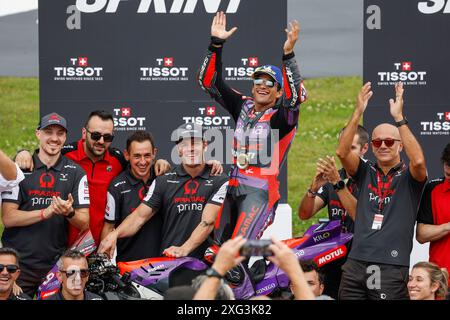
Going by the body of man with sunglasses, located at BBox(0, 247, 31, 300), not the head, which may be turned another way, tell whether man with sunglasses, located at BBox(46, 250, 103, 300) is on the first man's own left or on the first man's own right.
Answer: on the first man's own left

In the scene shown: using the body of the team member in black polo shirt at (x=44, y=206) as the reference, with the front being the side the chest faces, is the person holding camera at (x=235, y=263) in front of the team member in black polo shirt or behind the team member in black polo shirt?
in front

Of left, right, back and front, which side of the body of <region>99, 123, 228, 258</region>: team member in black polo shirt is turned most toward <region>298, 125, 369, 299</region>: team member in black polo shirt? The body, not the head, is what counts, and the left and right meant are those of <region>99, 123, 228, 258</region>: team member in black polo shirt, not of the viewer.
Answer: left

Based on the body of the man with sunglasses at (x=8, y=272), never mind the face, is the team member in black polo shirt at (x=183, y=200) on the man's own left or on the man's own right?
on the man's own left

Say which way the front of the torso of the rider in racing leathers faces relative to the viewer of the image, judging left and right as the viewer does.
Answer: facing the viewer and to the left of the viewer

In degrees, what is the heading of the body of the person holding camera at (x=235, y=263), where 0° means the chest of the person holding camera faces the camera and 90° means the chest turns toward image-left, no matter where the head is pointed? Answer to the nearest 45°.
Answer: approximately 180°

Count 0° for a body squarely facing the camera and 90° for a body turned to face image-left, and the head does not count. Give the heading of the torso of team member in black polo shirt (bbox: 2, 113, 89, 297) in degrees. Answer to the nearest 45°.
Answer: approximately 0°

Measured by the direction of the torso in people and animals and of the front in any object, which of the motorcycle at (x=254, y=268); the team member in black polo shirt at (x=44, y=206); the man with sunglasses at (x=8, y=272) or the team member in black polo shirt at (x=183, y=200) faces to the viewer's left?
the motorcycle

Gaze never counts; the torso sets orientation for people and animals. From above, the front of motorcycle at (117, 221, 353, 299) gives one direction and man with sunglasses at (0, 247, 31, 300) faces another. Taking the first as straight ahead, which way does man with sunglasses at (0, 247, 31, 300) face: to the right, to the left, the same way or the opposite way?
to the left

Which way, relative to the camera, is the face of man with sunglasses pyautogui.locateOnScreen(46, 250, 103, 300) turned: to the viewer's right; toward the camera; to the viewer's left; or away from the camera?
toward the camera

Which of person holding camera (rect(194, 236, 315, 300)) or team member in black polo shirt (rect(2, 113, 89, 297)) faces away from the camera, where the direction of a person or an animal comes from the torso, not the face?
the person holding camera

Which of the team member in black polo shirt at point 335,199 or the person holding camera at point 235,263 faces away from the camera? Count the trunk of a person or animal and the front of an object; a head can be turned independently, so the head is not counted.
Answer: the person holding camera

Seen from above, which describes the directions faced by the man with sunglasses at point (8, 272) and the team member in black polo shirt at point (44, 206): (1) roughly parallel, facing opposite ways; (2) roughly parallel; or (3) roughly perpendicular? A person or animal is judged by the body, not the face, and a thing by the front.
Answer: roughly parallel

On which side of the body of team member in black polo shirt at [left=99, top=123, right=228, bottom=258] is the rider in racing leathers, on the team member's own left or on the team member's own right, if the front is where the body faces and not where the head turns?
on the team member's own left
